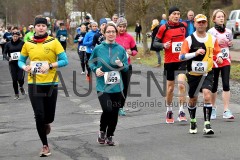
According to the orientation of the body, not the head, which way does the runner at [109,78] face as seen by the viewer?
toward the camera

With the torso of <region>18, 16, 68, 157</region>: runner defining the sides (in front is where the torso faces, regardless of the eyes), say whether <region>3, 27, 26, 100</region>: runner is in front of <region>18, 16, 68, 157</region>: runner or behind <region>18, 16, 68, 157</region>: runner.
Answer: behind

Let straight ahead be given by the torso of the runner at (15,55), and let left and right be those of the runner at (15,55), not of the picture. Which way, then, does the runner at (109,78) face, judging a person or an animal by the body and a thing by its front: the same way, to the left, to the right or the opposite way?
the same way

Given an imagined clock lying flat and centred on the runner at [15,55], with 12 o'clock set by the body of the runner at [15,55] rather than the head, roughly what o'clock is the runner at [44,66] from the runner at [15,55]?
the runner at [44,66] is roughly at 12 o'clock from the runner at [15,55].

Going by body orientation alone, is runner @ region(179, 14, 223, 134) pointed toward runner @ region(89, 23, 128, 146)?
no

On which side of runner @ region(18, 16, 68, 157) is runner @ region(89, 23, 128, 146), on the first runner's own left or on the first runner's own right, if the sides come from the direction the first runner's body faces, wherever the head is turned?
on the first runner's own left

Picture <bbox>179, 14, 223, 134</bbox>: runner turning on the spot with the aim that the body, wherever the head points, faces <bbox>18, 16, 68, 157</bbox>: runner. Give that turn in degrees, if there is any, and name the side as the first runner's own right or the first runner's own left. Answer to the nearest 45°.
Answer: approximately 45° to the first runner's own right

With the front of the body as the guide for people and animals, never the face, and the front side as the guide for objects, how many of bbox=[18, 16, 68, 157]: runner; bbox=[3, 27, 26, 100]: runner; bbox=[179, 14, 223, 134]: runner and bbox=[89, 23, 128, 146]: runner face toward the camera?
4

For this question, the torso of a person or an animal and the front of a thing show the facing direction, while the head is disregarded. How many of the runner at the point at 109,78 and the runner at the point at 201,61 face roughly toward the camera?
2

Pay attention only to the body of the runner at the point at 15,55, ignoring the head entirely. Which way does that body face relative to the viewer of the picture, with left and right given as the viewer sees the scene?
facing the viewer

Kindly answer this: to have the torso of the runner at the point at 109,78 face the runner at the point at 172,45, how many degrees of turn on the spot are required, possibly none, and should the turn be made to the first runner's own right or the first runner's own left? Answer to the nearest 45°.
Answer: approximately 135° to the first runner's own left

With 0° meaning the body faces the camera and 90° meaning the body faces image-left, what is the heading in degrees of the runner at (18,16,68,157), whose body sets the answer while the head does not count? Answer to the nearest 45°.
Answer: approximately 0°
